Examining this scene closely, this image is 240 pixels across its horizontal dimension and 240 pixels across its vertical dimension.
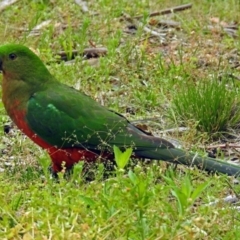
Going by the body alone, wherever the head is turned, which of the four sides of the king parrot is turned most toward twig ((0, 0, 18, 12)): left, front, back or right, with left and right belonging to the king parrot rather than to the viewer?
right

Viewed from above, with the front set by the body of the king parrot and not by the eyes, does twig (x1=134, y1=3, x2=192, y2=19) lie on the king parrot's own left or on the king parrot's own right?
on the king parrot's own right

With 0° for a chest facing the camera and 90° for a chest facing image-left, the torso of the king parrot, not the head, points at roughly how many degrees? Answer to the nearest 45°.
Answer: approximately 90°

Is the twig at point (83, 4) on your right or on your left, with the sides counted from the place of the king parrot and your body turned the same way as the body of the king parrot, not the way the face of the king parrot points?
on your right
